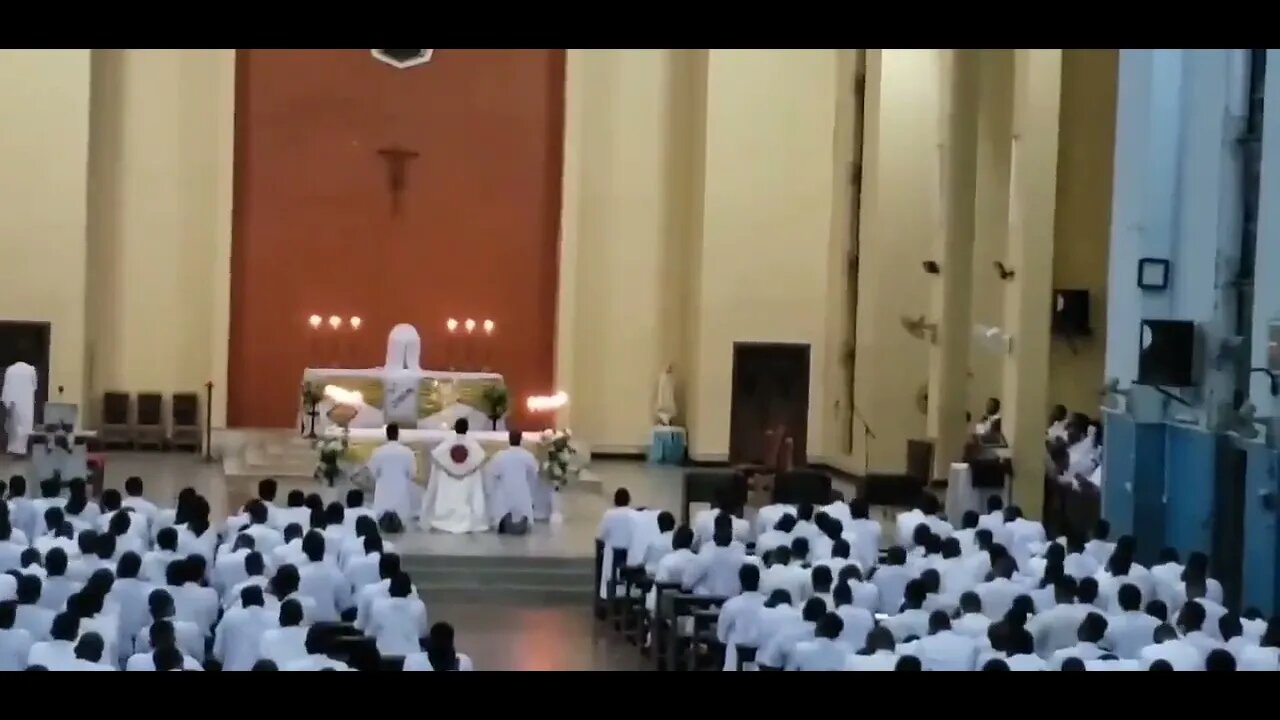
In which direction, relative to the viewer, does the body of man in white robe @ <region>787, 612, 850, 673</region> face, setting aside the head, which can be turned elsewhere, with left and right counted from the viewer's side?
facing away from the viewer

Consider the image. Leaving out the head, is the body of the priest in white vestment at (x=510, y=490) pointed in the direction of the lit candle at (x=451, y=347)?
yes

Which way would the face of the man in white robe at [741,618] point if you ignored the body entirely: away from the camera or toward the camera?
away from the camera

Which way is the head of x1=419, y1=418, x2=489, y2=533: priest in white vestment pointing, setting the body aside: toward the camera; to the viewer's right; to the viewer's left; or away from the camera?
away from the camera

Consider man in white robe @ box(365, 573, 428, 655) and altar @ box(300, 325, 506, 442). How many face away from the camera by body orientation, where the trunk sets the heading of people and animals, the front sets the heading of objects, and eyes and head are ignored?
1

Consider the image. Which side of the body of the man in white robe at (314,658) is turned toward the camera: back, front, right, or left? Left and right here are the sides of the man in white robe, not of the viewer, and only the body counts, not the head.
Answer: back

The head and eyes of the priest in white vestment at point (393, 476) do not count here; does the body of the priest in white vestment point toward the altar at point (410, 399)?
yes

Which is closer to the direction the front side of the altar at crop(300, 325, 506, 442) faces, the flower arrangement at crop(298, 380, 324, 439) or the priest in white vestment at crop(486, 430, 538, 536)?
the priest in white vestment

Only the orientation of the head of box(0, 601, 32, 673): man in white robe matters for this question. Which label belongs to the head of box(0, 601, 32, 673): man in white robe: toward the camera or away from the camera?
away from the camera

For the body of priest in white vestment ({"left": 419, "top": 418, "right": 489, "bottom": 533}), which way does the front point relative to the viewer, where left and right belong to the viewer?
facing away from the viewer

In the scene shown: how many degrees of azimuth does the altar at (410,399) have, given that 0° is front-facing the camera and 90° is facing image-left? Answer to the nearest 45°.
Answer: approximately 0°

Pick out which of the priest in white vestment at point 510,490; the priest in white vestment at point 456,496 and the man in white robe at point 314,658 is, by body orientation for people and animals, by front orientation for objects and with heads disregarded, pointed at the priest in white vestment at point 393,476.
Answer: the man in white robe

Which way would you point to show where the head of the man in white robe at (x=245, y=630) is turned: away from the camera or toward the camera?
away from the camera

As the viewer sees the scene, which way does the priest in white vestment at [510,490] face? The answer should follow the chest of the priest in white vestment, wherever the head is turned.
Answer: away from the camera

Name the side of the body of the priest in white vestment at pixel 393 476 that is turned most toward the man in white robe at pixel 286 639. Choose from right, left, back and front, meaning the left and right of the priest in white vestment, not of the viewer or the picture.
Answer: back

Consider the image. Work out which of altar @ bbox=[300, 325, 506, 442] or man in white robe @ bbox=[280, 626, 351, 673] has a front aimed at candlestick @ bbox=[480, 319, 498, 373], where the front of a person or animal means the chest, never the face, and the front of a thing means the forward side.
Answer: the man in white robe

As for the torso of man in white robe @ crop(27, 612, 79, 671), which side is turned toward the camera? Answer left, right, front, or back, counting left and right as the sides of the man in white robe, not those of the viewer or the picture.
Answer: back

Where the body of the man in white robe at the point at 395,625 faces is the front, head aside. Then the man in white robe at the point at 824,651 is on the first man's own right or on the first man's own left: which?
on the first man's own right
